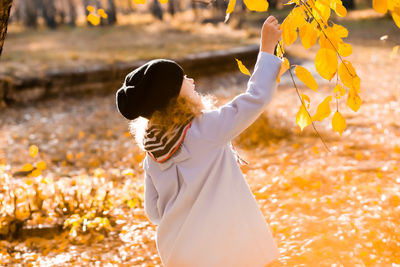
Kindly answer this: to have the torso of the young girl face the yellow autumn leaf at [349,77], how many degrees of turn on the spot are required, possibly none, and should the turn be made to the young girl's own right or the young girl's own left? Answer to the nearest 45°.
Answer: approximately 45° to the young girl's own right

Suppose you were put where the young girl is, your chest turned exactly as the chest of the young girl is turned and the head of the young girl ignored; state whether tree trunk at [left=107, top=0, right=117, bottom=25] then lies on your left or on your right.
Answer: on your left

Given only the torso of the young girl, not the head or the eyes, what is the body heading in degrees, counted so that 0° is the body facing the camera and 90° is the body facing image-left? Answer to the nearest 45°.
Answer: approximately 225°

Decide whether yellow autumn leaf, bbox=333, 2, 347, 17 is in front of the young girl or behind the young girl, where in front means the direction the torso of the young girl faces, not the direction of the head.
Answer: in front

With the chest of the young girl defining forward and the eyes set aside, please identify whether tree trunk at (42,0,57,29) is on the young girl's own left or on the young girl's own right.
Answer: on the young girl's own left

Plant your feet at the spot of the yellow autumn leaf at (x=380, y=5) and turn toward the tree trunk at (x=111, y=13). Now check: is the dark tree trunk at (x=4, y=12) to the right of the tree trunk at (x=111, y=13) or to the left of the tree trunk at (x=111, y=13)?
left

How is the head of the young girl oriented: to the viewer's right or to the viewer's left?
to the viewer's right

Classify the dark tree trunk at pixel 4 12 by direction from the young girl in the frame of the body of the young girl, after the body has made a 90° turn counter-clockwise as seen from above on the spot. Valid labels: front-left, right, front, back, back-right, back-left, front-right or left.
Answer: front
